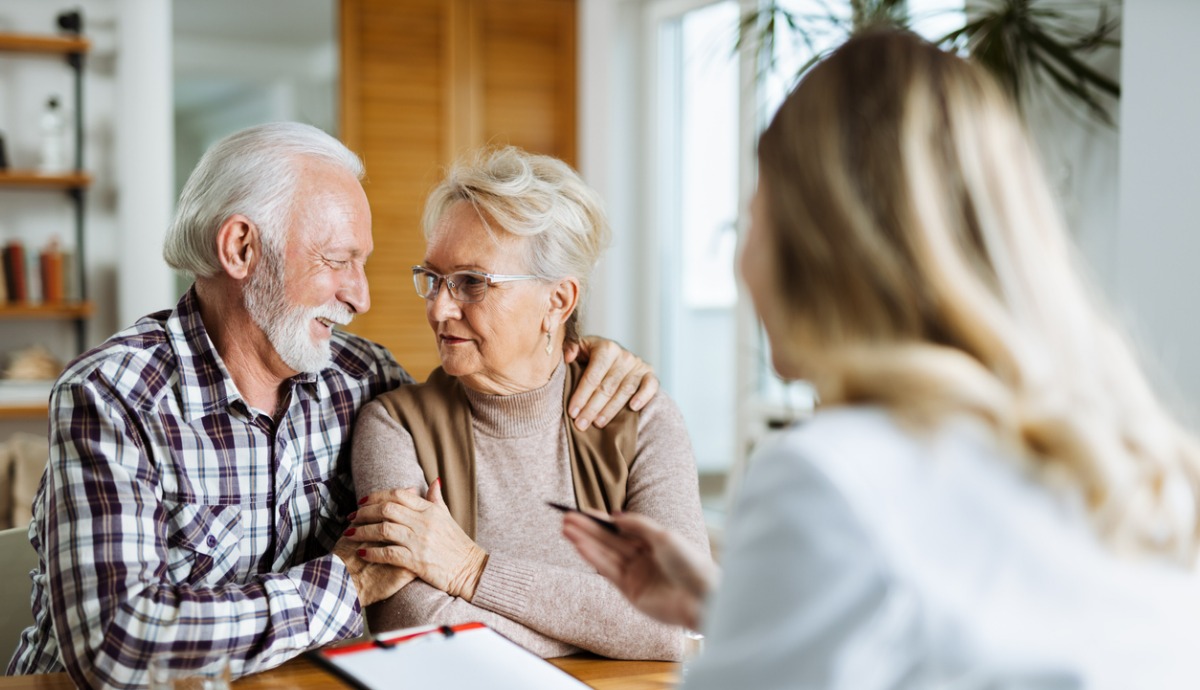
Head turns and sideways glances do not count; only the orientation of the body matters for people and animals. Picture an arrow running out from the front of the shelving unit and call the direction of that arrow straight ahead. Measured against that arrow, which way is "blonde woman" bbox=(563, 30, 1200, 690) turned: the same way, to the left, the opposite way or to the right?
the opposite way

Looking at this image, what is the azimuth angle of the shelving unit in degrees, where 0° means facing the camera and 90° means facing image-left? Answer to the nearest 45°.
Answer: approximately 0°

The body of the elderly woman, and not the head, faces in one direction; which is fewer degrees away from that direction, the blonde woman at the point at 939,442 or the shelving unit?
the blonde woman

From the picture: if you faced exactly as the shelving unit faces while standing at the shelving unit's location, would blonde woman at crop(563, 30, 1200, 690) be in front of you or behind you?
in front

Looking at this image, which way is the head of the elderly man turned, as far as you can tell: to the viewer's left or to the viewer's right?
to the viewer's right

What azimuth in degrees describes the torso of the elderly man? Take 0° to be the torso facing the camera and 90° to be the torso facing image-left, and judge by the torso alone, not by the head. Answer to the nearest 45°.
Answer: approximately 315°

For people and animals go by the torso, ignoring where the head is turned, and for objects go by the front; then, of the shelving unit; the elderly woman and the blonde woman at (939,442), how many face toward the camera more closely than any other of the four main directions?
2

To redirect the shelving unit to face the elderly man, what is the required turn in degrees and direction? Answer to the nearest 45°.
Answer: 0° — it already faces them

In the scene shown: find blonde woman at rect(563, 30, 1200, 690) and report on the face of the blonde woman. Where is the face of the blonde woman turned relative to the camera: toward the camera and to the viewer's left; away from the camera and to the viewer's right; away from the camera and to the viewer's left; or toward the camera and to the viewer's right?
away from the camera and to the viewer's left

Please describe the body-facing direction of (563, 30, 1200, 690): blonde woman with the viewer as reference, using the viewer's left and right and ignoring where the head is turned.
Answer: facing away from the viewer and to the left of the viewer

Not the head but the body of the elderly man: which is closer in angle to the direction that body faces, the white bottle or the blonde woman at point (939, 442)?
the blonde woman
